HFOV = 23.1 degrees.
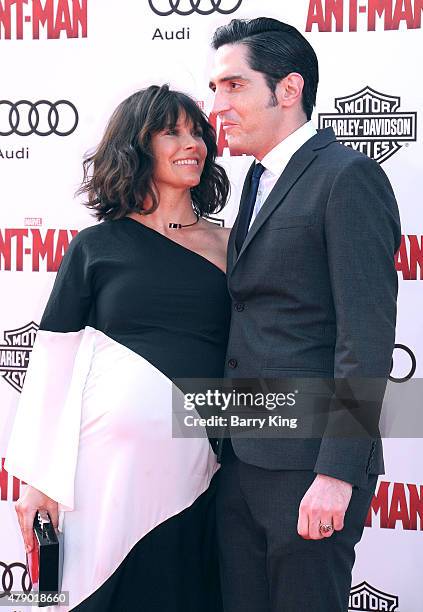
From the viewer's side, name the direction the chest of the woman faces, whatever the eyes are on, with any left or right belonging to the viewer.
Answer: facing the viewer and to the right of the viewer

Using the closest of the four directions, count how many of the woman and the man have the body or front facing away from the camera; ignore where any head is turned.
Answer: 0

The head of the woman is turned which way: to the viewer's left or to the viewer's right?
to the viewer's right

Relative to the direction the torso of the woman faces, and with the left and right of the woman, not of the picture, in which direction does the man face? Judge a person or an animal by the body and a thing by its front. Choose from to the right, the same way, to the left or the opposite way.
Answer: to the right

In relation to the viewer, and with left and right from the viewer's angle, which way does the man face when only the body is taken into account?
facing the viewer and to the left of the viewer
